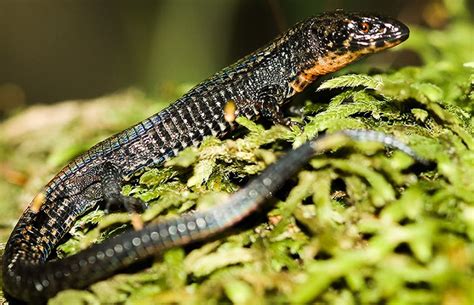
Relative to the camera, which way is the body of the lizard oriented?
to the viewer's right
